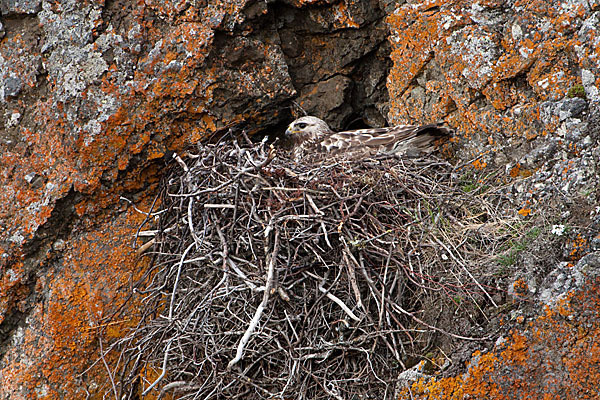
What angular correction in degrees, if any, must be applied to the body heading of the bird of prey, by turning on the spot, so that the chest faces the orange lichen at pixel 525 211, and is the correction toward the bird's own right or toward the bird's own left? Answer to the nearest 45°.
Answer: approximately 135° to the bird's own left

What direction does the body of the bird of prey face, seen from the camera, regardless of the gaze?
to the viewer's left
